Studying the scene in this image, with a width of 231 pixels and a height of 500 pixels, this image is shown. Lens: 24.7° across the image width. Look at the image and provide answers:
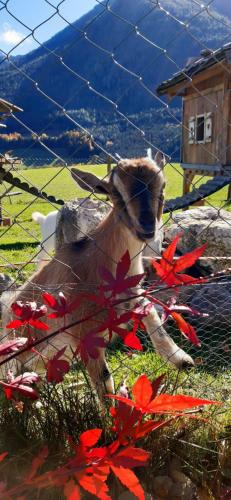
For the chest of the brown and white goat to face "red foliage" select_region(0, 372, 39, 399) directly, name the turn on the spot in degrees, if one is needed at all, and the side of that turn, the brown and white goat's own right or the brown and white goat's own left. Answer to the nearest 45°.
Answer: approximately 45° to the brown and white goat's own right

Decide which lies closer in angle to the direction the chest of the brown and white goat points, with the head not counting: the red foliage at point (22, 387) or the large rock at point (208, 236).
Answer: the red foliage

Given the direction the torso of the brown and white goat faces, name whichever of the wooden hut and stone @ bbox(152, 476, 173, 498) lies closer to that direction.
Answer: the stone

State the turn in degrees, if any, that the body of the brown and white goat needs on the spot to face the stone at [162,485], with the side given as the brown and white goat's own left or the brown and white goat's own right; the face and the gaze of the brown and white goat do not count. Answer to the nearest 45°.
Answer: approximately 45° to the brown and white goat's own right

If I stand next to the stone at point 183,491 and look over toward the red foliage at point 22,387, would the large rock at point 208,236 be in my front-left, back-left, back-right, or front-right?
back-right

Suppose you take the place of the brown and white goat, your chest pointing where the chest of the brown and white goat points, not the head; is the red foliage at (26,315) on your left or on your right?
on your right

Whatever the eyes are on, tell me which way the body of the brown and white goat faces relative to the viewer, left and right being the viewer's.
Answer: facing the viewer and to the right of the viewer

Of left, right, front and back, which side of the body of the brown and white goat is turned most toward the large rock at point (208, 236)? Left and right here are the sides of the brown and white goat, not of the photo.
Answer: left

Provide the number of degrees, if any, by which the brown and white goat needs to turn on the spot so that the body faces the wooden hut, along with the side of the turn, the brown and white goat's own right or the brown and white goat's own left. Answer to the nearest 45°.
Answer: approximately 135° to the brown and white goat's own left

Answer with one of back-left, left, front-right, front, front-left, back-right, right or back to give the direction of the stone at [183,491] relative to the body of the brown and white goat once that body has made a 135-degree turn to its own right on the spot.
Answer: left
